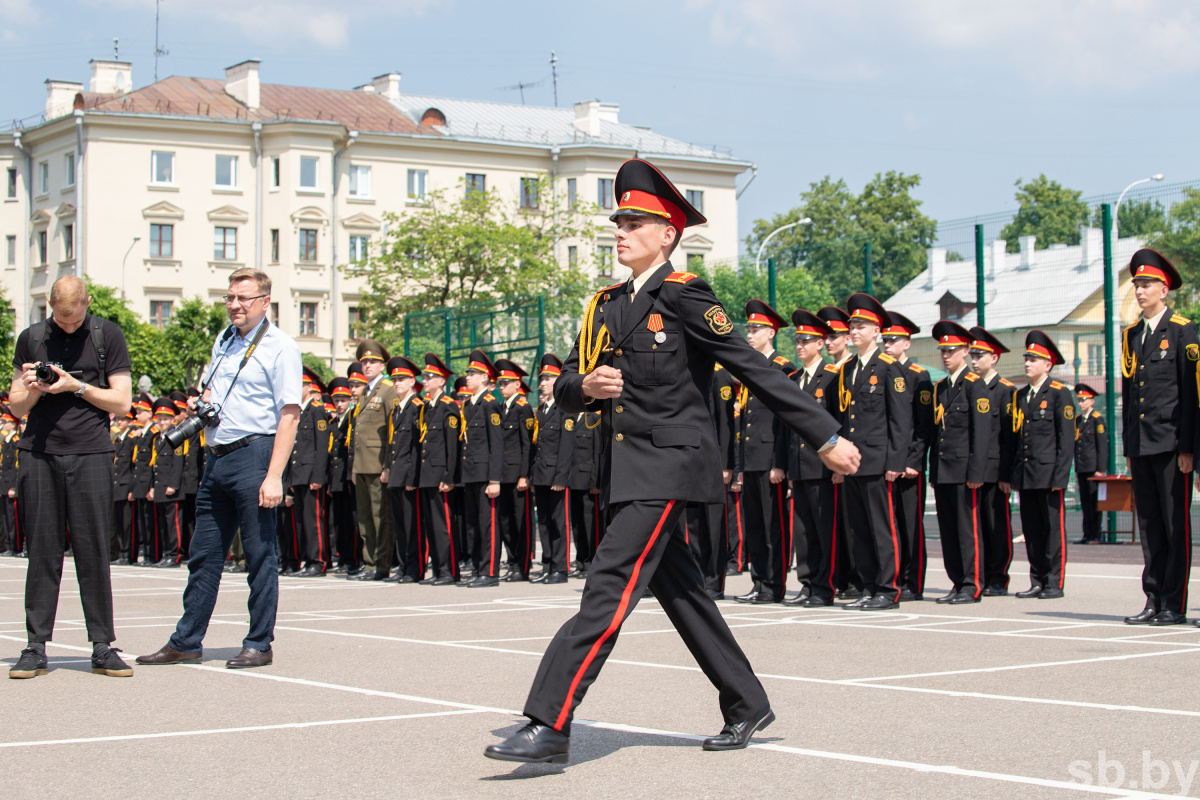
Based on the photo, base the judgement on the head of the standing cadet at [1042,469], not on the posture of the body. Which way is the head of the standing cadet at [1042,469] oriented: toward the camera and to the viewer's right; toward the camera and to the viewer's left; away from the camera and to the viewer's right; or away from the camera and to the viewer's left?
toward the camera and to the viewer's left

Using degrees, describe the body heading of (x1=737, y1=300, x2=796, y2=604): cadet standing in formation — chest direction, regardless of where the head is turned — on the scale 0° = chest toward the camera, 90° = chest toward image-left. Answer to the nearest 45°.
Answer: approximately 45°

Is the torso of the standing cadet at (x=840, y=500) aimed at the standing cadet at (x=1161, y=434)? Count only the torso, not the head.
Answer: no

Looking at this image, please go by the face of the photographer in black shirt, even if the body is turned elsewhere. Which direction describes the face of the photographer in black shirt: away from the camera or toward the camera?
toward the camera

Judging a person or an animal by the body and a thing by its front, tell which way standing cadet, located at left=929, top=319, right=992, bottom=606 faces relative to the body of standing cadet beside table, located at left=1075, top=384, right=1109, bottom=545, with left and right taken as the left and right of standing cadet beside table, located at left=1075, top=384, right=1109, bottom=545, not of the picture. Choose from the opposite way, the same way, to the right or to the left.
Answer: the same way

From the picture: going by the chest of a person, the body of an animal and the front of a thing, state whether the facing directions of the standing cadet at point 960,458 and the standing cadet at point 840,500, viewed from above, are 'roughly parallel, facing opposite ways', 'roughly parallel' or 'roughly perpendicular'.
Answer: roughly parallel

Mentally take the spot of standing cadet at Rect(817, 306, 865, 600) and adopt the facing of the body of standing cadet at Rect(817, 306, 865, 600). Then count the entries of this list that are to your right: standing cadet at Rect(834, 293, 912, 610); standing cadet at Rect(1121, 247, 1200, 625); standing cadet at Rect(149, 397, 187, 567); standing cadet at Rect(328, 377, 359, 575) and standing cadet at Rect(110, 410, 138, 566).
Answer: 3

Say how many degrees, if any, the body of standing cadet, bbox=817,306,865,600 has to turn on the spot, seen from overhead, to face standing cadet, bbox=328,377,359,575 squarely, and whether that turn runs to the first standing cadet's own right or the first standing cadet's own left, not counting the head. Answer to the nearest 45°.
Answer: approximately 90° to the first standing cadet's own right

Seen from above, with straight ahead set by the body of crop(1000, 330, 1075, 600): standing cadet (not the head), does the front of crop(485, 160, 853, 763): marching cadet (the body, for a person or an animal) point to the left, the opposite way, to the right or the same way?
the same way

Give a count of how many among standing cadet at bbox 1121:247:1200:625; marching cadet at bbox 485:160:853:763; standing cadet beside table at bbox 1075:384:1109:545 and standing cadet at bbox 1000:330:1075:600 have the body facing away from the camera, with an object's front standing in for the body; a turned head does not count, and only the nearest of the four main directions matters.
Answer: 0

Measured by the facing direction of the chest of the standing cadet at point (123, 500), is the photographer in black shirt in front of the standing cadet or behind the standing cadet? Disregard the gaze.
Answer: in front

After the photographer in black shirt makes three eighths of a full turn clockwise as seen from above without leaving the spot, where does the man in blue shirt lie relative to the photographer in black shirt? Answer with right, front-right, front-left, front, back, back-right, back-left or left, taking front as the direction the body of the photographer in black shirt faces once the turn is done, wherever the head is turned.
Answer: back-right

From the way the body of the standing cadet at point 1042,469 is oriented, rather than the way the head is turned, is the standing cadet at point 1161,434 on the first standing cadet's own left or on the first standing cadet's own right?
on the first standing cadet's own left

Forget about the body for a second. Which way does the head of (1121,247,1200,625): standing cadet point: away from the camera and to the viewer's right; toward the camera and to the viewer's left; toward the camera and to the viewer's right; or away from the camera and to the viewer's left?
toward the camera and to the viewer's left

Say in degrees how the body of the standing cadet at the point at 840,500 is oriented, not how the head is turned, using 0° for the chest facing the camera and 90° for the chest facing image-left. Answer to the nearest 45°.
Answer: approximately 45°

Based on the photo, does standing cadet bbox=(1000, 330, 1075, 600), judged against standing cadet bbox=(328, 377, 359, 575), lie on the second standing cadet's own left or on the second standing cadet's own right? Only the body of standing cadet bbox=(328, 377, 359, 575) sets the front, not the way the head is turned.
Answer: on the second standing cadet's own left

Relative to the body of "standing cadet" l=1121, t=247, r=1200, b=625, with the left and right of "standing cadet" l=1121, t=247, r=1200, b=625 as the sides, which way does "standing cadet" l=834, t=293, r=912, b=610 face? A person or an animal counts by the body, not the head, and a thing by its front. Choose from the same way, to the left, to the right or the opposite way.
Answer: the same way

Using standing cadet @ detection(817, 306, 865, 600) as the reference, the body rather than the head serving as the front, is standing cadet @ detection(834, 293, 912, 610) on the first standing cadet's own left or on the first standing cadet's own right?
on the first standing cadet's own left

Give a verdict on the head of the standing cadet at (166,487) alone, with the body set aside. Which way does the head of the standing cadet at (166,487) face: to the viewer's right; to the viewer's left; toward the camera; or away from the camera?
toward the camera
